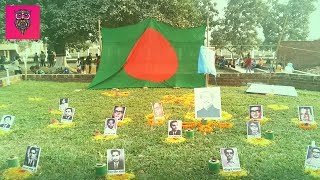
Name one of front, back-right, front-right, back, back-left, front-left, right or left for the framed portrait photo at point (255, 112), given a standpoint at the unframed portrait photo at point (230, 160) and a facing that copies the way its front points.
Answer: back

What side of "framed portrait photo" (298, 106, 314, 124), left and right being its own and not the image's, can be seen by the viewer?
front

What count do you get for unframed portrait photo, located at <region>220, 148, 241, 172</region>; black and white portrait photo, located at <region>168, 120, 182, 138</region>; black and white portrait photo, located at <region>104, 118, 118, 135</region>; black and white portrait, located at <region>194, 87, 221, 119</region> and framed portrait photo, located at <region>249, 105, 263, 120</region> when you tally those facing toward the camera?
5

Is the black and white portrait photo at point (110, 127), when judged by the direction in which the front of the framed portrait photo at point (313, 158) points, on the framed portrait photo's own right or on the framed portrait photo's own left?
on the framed portrait photo's own right

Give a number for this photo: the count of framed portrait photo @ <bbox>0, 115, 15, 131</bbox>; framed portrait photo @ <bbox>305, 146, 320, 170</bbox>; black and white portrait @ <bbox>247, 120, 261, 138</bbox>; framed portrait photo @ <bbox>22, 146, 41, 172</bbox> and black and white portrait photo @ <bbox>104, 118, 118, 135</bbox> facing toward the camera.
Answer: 5

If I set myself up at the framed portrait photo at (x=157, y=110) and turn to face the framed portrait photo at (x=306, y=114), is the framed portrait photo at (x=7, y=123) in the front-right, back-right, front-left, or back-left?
back-right

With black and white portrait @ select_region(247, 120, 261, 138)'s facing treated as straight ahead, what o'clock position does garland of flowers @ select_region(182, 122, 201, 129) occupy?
The garland of flowers is roughly at 4 o'clock from the black and white portrait.

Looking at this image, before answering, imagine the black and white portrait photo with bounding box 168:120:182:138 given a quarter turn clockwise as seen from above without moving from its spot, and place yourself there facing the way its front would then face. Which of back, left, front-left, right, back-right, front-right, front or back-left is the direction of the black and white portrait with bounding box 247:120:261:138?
back

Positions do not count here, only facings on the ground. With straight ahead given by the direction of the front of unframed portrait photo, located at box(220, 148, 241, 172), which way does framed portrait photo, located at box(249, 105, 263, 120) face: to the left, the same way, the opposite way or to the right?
the same way

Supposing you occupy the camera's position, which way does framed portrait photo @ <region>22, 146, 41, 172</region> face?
facing the viewer

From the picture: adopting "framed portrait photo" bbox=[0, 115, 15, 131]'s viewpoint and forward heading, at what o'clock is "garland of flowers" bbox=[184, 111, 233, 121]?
The garland of flowers is roughly at 9 o'clock from the framed portrait photo.

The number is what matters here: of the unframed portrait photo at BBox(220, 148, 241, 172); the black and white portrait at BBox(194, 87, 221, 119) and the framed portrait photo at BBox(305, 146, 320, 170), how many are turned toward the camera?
3

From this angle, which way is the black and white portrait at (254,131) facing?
toward the camera

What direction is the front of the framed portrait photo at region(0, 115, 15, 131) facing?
toward the camera

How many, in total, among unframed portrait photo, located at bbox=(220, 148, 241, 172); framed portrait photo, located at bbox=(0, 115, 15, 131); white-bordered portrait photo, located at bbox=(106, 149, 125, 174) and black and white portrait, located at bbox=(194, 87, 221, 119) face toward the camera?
4
